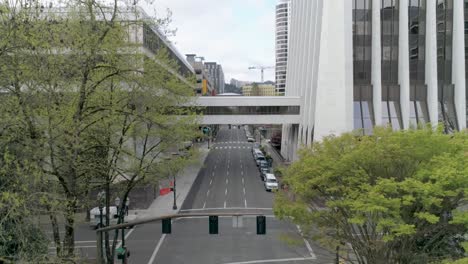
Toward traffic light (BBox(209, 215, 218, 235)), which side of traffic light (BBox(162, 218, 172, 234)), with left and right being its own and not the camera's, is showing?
right

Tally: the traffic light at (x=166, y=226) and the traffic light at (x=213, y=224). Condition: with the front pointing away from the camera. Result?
2

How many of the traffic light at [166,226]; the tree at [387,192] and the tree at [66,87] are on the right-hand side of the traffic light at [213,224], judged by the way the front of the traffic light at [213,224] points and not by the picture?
1

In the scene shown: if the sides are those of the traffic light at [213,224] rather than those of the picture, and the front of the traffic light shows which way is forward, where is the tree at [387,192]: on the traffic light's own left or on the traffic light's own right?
on the traffic light's own right

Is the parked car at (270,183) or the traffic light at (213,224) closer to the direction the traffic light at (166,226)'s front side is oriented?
the parked car

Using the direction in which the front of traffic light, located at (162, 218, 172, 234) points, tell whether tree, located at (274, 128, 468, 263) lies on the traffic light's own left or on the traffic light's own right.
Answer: on the traffic light's own right

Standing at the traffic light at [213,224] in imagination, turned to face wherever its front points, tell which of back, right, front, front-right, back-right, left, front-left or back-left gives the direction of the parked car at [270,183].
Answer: front

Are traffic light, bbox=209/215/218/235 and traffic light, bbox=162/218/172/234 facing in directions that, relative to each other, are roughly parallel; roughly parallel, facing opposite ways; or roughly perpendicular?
roughly parallel

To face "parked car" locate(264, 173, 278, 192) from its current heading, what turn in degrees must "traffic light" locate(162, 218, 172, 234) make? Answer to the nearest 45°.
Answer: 0° — it already faces it

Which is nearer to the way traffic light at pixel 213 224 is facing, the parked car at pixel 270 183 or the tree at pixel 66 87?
the parked car

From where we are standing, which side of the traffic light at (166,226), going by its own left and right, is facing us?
back

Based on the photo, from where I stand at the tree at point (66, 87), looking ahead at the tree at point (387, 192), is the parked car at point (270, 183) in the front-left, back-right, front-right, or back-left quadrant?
front-left

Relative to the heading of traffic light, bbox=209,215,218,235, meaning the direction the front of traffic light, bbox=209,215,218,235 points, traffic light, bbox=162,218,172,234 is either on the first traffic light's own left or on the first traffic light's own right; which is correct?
on the first traffic light's own left

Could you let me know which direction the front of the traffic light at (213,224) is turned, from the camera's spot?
facing away from the viewer

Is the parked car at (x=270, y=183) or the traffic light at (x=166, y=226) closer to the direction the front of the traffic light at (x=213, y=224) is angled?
the parked car
